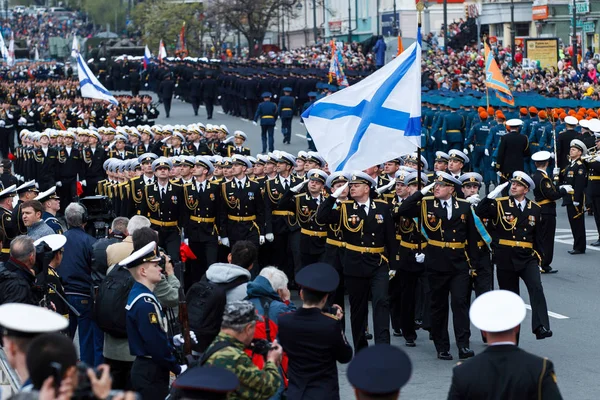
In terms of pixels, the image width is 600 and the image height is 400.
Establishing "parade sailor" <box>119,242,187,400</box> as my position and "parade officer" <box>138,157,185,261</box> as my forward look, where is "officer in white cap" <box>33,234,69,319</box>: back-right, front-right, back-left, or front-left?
front-left

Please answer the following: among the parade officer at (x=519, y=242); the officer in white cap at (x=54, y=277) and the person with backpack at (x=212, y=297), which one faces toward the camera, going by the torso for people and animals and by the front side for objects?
the parade officer

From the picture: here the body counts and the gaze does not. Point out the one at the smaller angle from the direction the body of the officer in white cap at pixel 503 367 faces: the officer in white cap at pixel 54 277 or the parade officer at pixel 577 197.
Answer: the parade officer

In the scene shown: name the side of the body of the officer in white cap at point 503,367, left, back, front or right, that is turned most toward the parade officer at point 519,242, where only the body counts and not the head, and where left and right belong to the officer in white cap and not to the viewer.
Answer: front

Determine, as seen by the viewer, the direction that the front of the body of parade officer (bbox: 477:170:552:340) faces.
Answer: toward the camera

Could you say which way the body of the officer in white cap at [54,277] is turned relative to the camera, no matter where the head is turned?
to the viewer's right

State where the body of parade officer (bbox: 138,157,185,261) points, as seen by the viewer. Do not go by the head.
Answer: toward the camera

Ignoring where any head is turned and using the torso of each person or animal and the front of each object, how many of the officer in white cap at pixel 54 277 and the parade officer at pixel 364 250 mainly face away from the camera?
0

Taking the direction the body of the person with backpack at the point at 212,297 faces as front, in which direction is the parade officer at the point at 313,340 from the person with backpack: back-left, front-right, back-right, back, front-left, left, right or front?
right

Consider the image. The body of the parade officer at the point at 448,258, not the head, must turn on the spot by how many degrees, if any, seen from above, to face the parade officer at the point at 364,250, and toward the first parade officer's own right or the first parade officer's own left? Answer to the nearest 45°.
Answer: approximately 90° to the first parade officer's own right

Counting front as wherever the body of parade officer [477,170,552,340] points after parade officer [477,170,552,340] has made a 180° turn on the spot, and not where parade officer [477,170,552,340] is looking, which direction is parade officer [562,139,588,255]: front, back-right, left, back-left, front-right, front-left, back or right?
front

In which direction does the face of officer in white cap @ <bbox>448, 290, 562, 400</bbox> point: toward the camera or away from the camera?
away from the camera

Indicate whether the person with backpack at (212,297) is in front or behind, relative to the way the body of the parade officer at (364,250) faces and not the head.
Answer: in front

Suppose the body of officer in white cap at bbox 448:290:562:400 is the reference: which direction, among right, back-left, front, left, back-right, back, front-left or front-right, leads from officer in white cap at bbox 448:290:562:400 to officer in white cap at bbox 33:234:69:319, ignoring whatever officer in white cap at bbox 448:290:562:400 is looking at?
front-left

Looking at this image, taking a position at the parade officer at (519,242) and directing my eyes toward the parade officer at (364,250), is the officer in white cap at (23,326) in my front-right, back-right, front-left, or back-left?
front-left
